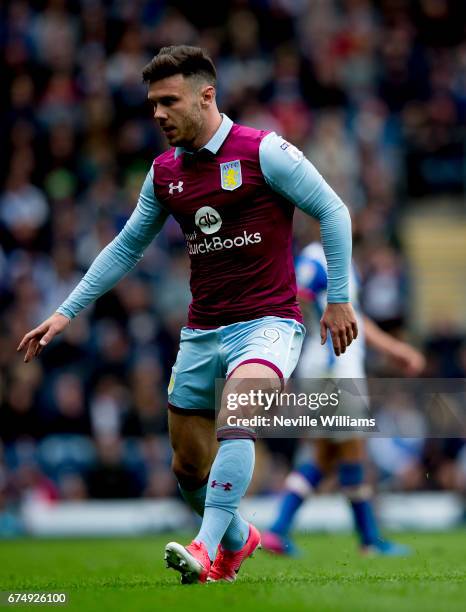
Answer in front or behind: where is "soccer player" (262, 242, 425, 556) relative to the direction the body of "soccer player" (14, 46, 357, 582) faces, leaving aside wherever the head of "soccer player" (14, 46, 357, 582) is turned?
behind

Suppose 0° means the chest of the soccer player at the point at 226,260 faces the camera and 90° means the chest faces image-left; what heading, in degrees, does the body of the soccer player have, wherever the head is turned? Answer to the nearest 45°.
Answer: approximately 45°

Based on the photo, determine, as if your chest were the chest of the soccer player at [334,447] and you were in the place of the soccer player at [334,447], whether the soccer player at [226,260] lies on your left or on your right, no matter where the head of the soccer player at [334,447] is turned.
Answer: on your right
